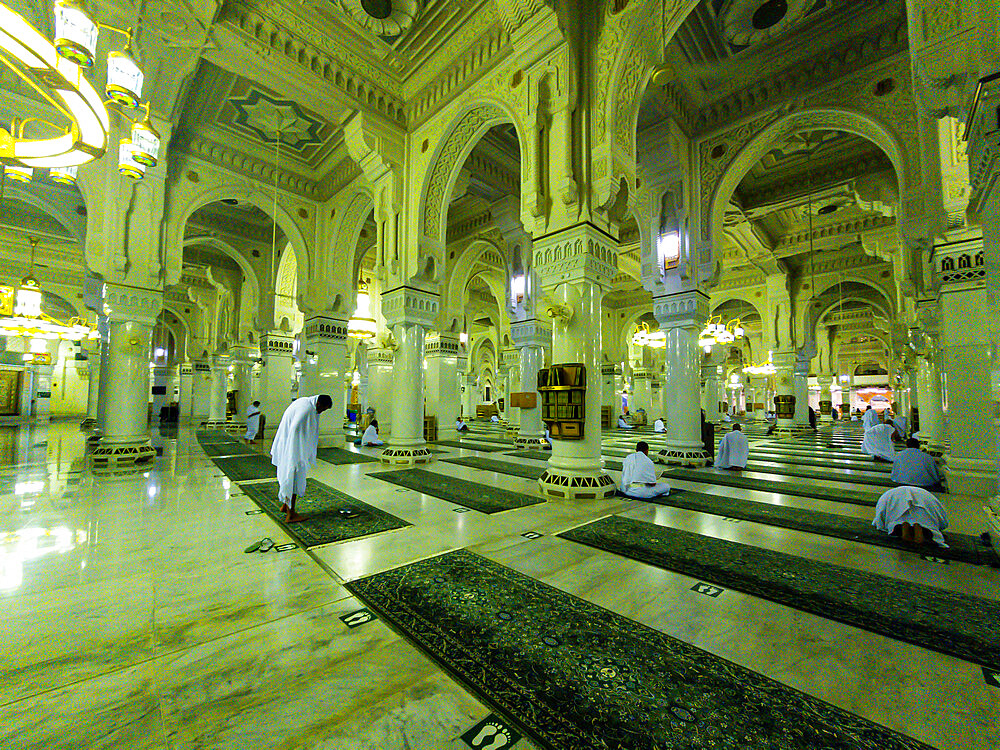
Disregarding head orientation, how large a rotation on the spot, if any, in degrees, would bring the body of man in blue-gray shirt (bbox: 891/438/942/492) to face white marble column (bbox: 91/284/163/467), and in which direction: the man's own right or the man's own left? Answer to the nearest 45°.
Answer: approximately 135° to the man's own left

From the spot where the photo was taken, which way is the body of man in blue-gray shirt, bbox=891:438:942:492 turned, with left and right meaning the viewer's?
facing away from the viewer

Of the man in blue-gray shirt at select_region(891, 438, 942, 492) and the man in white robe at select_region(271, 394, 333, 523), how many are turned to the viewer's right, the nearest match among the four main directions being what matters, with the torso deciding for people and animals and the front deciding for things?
1

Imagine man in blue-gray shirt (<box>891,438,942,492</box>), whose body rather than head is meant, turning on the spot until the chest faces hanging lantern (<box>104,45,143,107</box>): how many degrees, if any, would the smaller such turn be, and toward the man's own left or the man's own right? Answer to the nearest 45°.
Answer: approximately 135° to the man's own left

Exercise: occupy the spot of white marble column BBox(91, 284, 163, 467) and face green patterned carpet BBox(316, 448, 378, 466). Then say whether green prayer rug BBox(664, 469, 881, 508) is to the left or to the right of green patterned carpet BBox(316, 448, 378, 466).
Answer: right

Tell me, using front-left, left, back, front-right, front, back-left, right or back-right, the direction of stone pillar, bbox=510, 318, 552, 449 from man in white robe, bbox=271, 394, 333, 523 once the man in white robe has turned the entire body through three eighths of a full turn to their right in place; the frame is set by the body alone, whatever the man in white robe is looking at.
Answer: back

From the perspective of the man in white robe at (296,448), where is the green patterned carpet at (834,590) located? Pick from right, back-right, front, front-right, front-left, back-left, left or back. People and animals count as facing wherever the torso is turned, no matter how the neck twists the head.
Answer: front-right

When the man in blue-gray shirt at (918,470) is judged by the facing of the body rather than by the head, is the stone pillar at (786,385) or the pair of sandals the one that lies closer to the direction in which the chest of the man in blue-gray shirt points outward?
the stone pillar

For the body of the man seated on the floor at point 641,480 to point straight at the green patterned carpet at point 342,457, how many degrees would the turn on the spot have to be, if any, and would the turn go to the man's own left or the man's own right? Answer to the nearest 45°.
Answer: approximately 135° to the man's own left

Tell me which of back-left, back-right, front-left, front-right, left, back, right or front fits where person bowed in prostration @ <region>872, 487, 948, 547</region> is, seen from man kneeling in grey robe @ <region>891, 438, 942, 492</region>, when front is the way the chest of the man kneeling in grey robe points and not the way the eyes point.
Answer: back

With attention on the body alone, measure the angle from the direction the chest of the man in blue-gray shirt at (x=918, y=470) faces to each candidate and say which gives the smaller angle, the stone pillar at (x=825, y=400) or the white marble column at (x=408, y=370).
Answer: the stone pillar

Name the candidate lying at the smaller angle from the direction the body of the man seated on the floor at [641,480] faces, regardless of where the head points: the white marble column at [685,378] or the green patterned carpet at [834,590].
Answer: the white marble column

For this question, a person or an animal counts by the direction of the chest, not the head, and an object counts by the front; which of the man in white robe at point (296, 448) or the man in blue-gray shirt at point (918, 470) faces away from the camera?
the man in blue-gray shirt at point (918, 470)

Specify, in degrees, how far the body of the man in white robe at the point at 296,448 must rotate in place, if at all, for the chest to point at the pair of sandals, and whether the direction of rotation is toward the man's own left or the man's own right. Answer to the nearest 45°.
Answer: approximately 90° to the man's own right

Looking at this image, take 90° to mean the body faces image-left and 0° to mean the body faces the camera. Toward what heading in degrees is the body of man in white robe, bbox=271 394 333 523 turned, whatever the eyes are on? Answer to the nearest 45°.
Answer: approximately 270°

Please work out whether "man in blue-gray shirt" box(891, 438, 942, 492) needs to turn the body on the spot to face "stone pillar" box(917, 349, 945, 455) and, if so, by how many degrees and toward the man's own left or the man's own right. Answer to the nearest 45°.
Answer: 0° — they already face it

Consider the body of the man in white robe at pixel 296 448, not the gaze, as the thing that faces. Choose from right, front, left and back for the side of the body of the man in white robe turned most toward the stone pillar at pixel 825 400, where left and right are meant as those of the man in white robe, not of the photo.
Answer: front

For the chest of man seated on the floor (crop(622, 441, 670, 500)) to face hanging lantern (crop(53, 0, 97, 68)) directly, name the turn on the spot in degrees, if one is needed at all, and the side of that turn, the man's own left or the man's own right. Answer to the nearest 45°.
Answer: approximately 180°

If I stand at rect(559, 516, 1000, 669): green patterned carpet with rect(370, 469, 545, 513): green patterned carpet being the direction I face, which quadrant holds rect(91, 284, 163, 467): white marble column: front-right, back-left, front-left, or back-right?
front-left

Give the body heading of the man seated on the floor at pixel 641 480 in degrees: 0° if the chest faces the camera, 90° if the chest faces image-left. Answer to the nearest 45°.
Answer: approximately 225°
